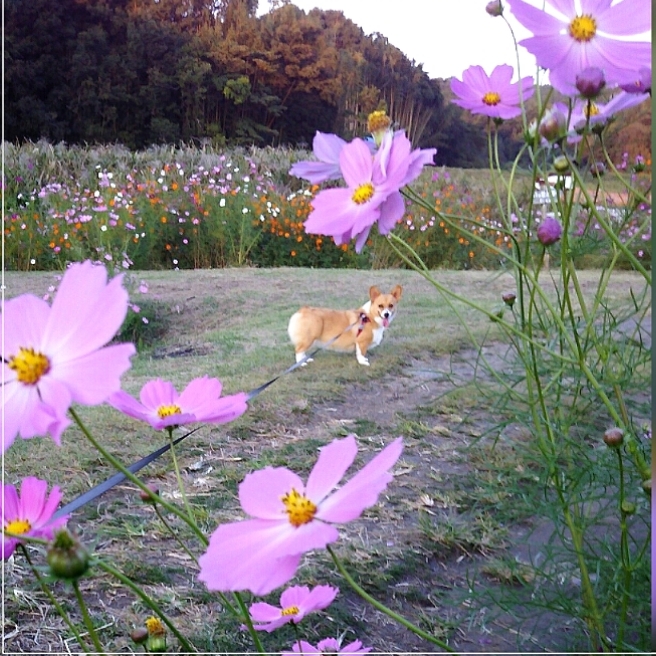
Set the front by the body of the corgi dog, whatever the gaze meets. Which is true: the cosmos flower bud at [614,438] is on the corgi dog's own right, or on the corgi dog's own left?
on the corgi dog's own right

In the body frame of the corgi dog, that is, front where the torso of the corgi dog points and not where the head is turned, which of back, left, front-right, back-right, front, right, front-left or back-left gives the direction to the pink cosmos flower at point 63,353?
right

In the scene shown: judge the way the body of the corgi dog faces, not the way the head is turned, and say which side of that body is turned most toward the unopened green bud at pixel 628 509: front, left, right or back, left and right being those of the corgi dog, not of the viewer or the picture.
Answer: right

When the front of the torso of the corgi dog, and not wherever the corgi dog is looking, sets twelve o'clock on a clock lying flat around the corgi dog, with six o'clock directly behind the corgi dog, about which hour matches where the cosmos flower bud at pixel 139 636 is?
The cosmos flower bud is roughly at 3 o'clock from the corgi dog.

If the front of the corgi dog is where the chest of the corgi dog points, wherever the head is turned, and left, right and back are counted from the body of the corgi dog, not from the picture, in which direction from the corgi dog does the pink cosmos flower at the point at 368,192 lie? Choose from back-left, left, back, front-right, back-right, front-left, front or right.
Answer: right

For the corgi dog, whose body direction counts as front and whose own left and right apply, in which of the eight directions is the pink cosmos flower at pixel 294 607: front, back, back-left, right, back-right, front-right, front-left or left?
right

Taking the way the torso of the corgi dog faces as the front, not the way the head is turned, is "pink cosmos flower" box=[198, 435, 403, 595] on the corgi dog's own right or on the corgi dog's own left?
on the corgi dog's own right

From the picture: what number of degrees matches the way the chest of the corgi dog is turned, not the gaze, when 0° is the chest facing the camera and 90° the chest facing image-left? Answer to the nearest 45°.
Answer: approximately 270°

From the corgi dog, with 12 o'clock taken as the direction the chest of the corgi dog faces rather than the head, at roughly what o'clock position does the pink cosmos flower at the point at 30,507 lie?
The pink cosmos flower is roughly at 3 o'clock from the corgi dog.

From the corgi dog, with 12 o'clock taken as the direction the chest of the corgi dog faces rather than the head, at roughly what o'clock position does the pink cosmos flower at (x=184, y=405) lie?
The pink cosmos flower is roughly at 3 o'clock from the corgi dog.
